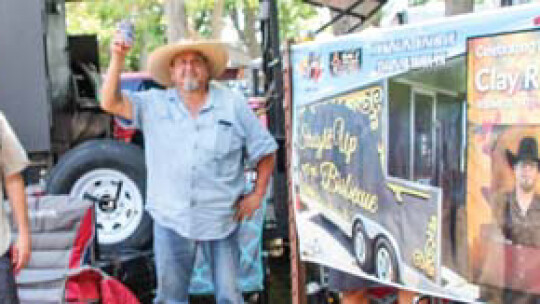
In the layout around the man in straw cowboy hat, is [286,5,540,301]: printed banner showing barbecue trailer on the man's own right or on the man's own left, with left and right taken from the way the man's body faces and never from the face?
on the man's own left

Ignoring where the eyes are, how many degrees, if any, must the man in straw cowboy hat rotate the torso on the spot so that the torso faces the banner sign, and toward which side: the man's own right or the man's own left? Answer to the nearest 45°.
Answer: approximately 45° to the man's own left

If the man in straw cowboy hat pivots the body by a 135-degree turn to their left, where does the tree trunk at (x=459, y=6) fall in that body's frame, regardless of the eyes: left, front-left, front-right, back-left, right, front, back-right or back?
front

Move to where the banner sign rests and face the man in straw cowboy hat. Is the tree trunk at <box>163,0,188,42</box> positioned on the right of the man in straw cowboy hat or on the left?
right

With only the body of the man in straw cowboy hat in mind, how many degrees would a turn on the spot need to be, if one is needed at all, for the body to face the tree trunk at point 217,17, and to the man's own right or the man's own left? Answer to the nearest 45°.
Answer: approximately 180°

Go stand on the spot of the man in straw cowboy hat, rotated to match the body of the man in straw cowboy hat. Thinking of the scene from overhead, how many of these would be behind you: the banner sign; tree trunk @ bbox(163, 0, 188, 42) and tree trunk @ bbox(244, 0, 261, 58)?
2

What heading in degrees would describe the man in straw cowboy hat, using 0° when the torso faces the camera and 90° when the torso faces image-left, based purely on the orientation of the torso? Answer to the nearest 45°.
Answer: approximately 0°

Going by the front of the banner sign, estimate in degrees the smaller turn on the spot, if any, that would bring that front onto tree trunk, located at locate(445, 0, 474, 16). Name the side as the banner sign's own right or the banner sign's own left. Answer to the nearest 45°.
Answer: approximately 135° to the banner sign's own right

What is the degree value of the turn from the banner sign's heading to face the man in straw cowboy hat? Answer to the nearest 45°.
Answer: approximately 90° to its right

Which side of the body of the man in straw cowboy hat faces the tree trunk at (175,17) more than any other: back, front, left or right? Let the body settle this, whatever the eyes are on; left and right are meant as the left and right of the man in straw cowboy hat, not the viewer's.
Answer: back
